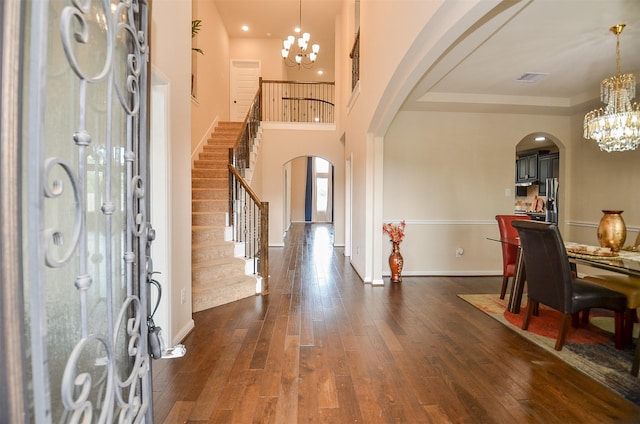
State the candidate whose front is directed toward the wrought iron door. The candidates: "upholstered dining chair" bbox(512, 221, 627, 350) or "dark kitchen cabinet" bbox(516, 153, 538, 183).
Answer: the dark kitchen cabinet

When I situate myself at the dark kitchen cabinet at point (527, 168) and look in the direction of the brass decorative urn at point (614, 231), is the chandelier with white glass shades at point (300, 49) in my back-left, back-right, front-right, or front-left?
front-right

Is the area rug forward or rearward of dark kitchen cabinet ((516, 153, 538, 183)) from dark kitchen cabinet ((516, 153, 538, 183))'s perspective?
forward

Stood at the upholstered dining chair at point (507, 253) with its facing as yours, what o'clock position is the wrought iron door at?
The wrought iron door is roughly at 2 o'clock from the upholstered dining chair.

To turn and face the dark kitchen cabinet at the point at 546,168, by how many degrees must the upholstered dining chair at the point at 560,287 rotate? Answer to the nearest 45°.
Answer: approximately 45° to its left

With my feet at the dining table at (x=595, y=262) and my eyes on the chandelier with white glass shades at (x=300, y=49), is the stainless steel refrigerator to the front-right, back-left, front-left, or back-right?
front-right

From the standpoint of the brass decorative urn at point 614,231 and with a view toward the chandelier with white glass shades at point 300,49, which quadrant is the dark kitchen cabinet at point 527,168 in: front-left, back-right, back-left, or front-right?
front-right

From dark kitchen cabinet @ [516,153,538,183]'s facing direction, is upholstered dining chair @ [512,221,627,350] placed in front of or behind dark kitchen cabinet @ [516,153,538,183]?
in front

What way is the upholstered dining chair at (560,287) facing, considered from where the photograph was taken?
facing away from the viewer and to the right of the viewer

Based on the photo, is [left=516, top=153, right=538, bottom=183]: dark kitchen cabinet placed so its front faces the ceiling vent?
yes

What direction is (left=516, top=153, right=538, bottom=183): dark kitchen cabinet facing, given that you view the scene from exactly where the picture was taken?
facing the viewer

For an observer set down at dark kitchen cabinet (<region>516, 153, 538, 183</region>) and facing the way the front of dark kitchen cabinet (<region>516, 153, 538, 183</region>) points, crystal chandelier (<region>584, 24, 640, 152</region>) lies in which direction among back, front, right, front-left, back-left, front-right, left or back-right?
front

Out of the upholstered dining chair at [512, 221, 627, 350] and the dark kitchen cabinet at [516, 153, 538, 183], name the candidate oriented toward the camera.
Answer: the dark kitchen cabinet

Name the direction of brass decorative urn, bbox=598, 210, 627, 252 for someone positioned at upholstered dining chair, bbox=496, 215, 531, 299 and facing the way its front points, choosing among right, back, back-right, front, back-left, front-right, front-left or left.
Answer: front

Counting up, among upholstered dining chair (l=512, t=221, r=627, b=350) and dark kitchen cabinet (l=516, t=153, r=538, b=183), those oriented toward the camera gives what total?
1
